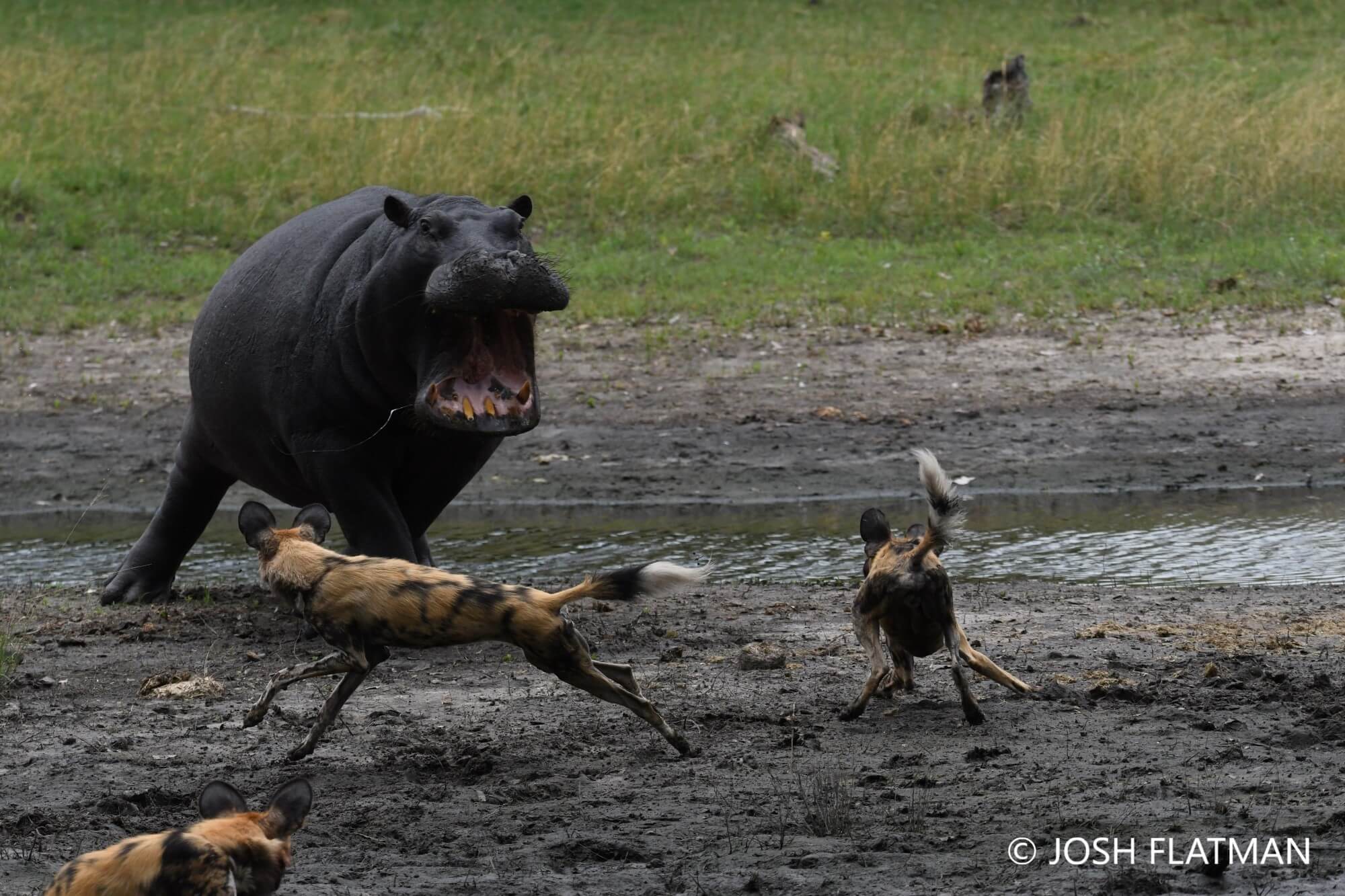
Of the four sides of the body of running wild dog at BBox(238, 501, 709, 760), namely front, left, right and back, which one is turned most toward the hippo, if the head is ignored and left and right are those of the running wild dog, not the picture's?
right

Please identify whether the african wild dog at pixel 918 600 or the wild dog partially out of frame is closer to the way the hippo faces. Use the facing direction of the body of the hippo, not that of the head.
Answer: the african wild dog

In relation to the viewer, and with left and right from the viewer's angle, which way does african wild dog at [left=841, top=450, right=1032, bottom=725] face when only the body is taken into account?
facing away from the viewer

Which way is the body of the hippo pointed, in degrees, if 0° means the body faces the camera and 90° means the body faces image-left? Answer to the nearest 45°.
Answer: approximately 315°

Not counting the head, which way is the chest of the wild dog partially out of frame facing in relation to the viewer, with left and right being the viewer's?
facing away from the viewer and to the right of the viewer

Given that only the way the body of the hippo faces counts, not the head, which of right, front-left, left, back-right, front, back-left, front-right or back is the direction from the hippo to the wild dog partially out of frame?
front-right

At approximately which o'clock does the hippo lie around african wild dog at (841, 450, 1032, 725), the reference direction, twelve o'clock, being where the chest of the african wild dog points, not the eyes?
The hippo is roughly at 10 o'clock from the african wild dog.

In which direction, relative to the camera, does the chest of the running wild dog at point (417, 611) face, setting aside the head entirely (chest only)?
to the viewer's left

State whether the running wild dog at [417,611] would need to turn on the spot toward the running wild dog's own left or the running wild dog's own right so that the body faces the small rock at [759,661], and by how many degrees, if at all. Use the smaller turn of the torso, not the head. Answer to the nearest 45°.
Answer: approximately 135° to the running wild dog's own right

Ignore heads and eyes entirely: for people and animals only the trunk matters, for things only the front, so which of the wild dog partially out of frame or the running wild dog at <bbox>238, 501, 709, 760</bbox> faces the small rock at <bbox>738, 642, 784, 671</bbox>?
the wild dog partially out of frame

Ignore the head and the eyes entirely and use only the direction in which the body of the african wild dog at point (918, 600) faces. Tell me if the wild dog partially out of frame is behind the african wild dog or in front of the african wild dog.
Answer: behind

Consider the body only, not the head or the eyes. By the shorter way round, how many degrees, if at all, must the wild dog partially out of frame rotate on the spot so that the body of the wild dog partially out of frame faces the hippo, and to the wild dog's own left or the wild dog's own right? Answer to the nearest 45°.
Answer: approximately 45° to the wild dog's own left

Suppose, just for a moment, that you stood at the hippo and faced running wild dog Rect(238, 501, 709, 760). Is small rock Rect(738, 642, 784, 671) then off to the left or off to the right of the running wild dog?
left

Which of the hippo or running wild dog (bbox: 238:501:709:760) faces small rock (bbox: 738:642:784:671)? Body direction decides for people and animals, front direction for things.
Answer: the hippo
